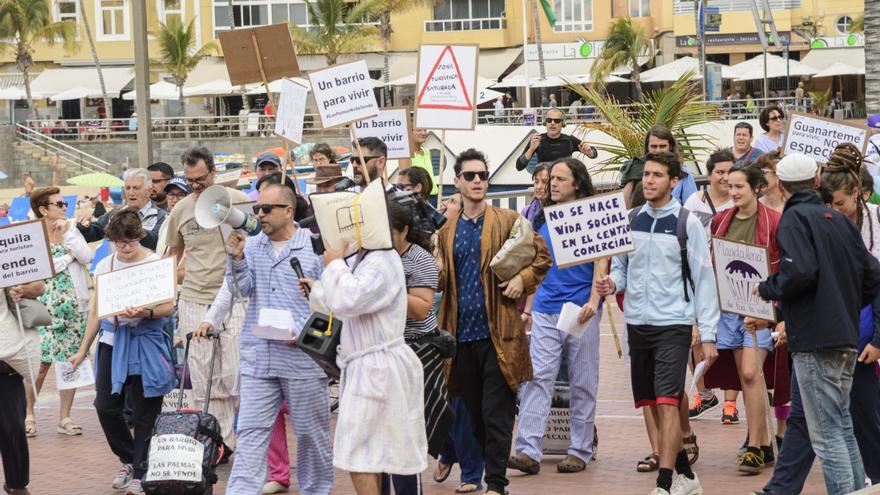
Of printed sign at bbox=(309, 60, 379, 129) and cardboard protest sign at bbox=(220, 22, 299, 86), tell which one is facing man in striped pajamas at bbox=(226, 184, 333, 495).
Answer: the printed sign

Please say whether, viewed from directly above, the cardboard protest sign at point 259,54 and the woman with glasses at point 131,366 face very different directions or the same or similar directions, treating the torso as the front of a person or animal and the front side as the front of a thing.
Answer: very different directions

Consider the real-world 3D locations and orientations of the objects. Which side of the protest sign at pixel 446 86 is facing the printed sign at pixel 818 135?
left

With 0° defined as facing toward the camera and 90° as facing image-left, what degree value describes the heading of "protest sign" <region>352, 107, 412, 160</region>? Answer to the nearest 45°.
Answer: approximately 0°

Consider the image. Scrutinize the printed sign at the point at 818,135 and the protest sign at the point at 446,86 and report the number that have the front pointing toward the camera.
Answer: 2

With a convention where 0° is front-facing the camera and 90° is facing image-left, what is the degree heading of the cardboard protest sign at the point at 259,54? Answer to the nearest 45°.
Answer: approximately 180°
